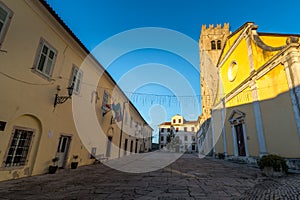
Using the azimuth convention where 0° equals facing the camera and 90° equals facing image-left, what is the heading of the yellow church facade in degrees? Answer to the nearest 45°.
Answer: approximately 45°

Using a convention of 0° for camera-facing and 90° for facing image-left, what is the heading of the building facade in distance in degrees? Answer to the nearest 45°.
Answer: approximately 0°

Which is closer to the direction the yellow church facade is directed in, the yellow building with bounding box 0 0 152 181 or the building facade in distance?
the yellow building

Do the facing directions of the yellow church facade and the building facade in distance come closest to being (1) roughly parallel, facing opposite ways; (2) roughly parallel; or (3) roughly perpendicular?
roughly perpendicular

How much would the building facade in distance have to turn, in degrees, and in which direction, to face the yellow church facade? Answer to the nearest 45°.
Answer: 0° — it already faces it

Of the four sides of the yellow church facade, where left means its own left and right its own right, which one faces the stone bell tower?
right

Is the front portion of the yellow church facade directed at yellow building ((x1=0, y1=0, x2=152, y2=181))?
yes

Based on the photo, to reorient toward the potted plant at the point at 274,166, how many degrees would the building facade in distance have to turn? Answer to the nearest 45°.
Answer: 0° — it already faces it
